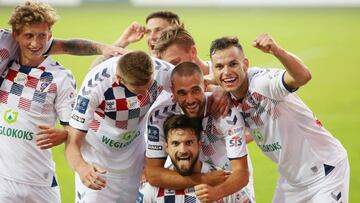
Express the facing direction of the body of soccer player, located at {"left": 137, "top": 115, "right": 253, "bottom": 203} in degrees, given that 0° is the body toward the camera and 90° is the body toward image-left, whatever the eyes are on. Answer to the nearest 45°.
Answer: approximately 0°

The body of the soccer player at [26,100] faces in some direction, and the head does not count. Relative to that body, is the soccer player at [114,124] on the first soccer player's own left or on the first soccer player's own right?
on the first soccer player's own left

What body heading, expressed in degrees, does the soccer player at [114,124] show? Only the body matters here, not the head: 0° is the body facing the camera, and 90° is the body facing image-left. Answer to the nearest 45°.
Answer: approximately 315°

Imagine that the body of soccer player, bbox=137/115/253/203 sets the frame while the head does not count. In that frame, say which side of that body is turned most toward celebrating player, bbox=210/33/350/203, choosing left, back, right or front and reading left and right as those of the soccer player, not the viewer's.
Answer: left

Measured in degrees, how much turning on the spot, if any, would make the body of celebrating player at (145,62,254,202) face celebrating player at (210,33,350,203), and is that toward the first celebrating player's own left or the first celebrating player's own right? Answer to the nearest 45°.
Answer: approximately 90° to the first celebrating player's own left

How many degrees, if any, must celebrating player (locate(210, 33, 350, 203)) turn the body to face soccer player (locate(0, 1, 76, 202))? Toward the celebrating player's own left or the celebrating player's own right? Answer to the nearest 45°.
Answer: approximately 45° to the celebrating player's own right

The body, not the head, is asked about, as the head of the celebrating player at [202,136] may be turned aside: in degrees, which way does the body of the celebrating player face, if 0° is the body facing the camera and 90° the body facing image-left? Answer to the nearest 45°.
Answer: approximately 0°

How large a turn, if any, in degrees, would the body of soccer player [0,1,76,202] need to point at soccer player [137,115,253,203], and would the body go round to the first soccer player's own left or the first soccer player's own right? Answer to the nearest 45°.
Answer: approximately 45° to the first soccer player's own left

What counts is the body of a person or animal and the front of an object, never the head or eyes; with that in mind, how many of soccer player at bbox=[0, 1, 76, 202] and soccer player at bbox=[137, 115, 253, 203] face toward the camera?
2
